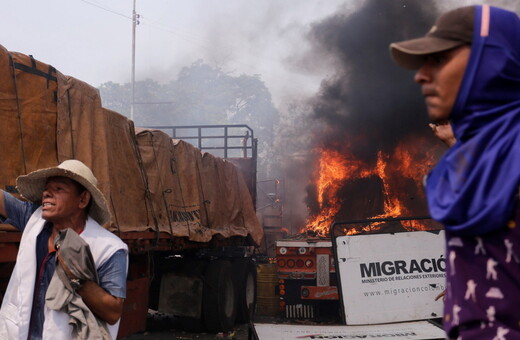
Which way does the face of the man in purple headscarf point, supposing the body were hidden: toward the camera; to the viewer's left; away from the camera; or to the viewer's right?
to the viewer's left

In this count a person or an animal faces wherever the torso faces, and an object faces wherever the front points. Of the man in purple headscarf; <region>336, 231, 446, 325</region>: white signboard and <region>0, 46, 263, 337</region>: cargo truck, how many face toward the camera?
1

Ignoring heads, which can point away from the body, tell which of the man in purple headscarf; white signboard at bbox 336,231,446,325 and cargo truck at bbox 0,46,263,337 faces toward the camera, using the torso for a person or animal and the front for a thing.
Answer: the white signboard

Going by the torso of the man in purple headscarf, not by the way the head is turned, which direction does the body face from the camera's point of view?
to the viewer's left

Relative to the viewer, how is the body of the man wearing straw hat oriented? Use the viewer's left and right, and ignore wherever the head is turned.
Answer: facing the viewer and to the left of the viewer

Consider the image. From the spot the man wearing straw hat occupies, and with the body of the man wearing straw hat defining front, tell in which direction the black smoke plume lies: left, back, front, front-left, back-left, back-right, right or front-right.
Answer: back

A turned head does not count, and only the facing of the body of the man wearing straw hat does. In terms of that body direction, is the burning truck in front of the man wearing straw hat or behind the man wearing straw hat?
behind

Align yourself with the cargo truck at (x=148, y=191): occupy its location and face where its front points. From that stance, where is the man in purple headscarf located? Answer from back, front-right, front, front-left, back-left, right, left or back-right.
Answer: back-right

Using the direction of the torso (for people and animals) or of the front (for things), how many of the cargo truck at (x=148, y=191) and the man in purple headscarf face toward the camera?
0

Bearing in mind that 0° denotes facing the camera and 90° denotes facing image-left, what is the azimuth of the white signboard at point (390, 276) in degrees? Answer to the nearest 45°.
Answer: approximately 0°

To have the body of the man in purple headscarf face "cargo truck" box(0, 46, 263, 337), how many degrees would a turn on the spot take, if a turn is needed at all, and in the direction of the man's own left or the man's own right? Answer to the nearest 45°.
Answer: approximately 45° to the man's own right

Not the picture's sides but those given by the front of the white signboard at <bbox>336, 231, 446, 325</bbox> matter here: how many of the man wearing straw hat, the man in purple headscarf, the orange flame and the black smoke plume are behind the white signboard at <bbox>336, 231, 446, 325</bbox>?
2

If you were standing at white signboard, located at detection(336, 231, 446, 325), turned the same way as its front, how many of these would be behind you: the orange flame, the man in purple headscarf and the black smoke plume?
2

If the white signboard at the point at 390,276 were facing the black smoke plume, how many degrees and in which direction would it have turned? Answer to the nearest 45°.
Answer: approximately 180°
